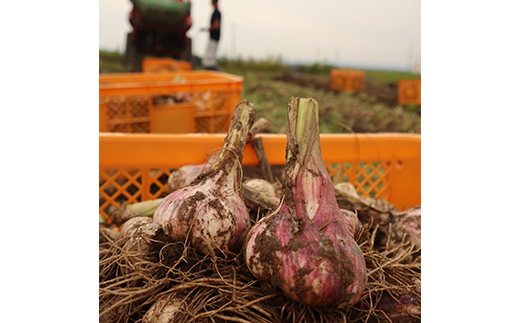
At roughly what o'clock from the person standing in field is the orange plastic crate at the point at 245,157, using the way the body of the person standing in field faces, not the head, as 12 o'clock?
The orange plastic crate is roughly at 9 o'clock from the person standing in field.

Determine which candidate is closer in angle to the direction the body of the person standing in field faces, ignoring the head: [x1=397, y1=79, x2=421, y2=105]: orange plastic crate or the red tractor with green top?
the red tractor with green top

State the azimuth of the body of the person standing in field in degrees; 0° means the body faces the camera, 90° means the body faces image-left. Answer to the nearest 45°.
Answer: approximately 90°

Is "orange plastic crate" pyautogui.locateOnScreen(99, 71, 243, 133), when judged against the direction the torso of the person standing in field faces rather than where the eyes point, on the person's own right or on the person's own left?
on the person's own left
